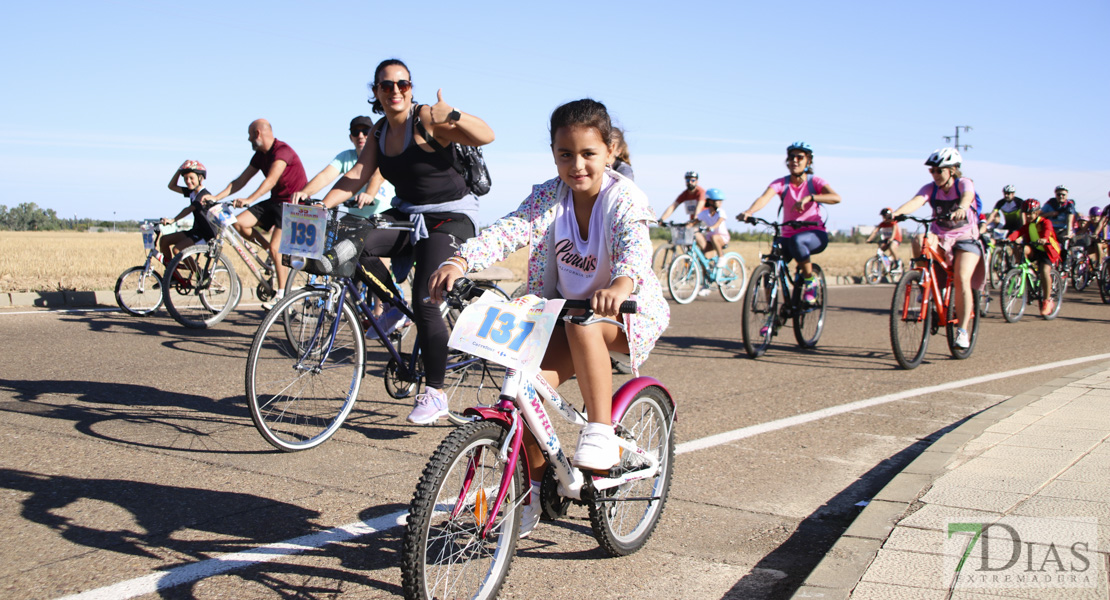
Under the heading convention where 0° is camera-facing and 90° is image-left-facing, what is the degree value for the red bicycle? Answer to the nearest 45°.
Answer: approximately 45°

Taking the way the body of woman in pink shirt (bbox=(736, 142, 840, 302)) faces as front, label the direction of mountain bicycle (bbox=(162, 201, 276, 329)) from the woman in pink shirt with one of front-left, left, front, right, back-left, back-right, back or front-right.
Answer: front-right

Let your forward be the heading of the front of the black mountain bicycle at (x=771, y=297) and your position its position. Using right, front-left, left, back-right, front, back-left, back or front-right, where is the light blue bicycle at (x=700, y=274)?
back-right

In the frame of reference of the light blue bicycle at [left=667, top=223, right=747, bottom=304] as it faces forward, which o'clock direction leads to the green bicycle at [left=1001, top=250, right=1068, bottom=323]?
the green bicycle at [left=1001, top=250, right=1068, bottom=323] is roughly at 8 o'clock from the light blue bicycle at [left=667, top=223, right=747, bottom=304].

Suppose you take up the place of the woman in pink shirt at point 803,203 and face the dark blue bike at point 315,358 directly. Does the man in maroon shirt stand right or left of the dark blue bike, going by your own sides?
right

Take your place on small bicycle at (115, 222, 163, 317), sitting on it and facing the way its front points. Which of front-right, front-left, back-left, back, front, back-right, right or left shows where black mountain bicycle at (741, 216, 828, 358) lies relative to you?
left

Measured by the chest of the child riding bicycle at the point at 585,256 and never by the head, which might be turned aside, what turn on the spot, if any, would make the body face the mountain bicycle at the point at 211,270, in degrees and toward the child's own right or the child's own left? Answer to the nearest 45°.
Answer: approximately 90° to the child's own right

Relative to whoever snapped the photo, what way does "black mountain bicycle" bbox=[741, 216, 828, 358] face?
facing the viewer and to the left of the viewer

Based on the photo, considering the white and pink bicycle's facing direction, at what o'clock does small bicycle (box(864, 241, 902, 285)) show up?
The small bicycle is roughly at 5 o'clock from the white and pink bicycle.

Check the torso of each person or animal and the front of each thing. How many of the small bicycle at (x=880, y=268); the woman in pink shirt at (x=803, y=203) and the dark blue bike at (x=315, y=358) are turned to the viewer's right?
0

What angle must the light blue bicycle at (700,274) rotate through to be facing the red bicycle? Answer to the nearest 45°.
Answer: approximately 45° to its left

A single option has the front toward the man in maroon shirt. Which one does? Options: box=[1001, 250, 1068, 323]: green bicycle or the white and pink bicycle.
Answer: the green bicycle
